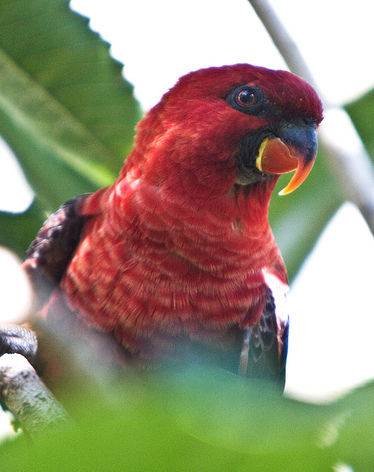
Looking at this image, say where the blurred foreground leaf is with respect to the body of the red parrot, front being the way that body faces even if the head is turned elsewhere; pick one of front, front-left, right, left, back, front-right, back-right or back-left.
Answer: front-right

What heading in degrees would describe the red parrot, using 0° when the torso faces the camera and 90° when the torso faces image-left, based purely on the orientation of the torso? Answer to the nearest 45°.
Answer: approximately 315°

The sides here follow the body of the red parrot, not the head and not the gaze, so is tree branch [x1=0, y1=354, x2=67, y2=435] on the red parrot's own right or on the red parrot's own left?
on the red parrot's own right

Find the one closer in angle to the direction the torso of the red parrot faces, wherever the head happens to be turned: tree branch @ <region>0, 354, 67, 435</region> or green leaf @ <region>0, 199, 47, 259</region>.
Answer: the tree branch

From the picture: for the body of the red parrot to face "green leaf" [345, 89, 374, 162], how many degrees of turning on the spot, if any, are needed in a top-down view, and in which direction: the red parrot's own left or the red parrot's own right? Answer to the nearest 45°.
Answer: approximately 45° to the red parrot's own left
